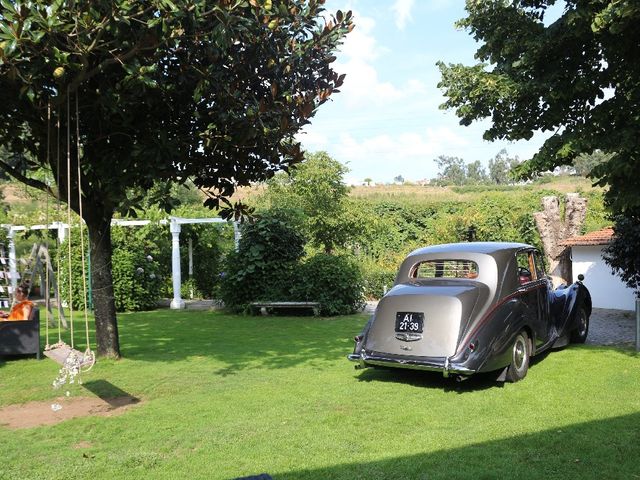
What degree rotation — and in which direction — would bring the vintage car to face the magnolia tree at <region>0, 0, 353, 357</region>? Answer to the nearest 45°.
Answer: approximately 135° to its left

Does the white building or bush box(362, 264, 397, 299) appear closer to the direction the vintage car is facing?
the white building

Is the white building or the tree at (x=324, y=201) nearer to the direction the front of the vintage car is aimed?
the white building

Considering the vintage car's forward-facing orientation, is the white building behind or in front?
in front

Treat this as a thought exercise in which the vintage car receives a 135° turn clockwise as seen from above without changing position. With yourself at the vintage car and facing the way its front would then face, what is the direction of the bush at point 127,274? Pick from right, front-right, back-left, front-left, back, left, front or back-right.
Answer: back-right

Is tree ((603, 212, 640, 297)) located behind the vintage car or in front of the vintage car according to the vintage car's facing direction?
in front

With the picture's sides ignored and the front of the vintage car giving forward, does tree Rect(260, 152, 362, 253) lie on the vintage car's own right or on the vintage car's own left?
on the vintage car's own left

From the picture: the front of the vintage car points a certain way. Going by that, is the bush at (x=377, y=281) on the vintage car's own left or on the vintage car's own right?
on the vintage car's own left

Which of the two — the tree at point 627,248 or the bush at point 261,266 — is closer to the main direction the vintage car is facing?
the tree

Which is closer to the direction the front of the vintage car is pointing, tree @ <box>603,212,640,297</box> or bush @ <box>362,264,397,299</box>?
the tree

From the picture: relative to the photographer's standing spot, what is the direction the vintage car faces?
facing away from the viewer and to the right of the viewer

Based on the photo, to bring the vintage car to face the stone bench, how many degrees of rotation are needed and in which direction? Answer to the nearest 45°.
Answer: approximately 90° to its left

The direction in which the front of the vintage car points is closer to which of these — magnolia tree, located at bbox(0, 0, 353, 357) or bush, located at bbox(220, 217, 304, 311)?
the bush

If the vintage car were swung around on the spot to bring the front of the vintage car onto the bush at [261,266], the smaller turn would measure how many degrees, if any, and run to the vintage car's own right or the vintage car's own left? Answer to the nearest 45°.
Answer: approximately 90° to the vintage car's own left
